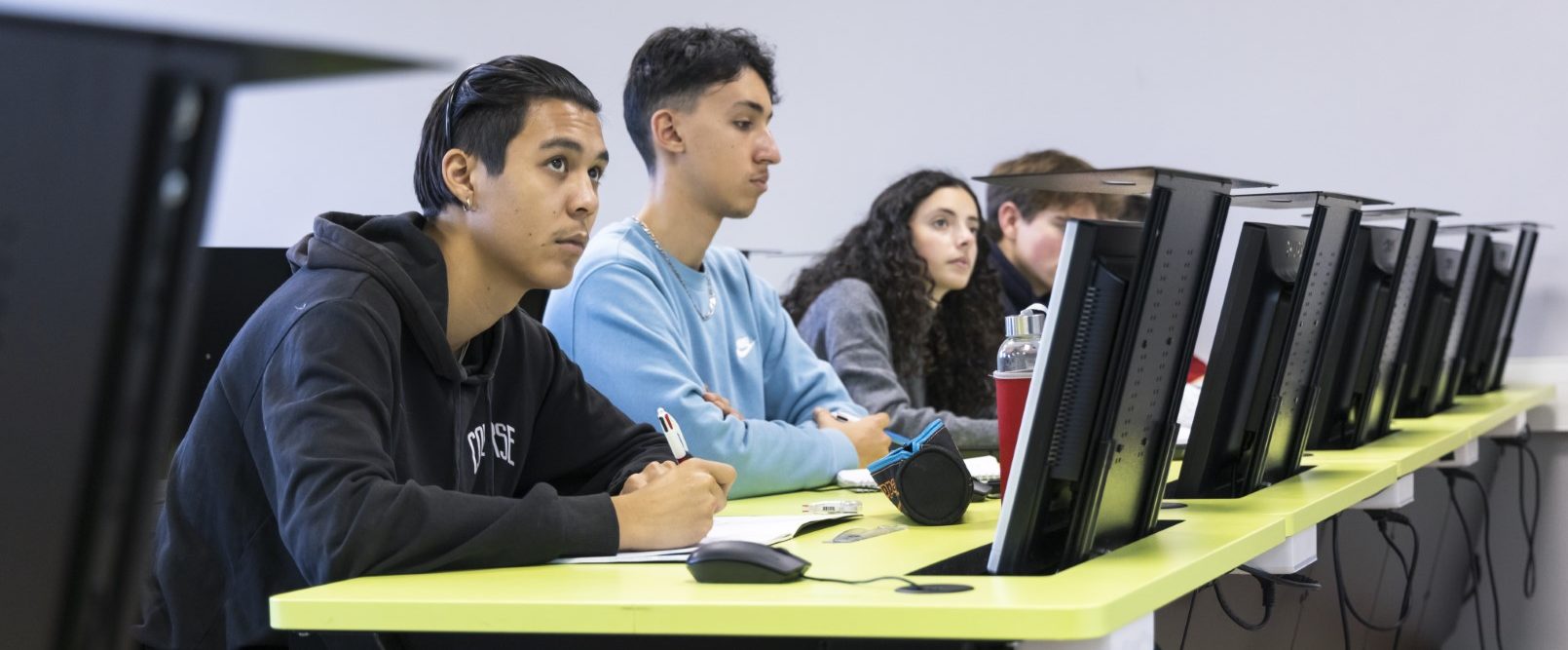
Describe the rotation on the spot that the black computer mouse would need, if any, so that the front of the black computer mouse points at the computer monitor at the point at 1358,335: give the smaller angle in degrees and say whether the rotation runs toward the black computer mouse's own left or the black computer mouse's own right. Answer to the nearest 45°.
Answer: approximately 45° to the black computer mouse's own left

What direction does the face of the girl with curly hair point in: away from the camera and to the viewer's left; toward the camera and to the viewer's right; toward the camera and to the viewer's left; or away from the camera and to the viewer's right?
toward the camera and to the viewer's right

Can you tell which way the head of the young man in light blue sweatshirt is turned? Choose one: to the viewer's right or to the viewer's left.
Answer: to the viewer's right

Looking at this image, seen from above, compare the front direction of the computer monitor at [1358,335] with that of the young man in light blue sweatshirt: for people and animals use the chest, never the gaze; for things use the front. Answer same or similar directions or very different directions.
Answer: very different directions

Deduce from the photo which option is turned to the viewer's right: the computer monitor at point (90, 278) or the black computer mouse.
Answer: the black computer mouse

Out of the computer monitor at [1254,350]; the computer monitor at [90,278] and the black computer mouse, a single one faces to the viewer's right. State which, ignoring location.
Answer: the black computer mouse

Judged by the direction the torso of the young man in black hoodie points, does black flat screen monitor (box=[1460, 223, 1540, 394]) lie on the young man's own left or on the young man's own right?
on the young man's own left

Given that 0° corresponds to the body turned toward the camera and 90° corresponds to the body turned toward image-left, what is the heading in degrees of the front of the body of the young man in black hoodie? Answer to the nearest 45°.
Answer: approximately 315°

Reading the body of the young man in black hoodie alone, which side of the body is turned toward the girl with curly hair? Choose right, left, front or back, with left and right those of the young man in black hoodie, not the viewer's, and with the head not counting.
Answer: left

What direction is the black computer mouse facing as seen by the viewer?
to the viewer's right

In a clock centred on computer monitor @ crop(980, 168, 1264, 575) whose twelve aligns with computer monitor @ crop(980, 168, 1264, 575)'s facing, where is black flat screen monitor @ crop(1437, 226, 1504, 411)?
The black flat screen monitor is roughly at 2 o'clock from the computer monitor.

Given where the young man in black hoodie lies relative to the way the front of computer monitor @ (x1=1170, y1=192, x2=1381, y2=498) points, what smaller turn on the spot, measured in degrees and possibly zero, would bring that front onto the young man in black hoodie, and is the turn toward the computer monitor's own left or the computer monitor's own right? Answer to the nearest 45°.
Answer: approximately 90° to the computer monitor's own left

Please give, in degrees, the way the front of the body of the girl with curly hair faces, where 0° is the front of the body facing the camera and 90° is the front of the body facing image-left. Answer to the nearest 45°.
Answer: approximately 315°

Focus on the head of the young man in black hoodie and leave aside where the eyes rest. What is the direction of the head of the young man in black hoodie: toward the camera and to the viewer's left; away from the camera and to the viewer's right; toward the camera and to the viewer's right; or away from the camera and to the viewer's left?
toward the camera and to the viewer's right
